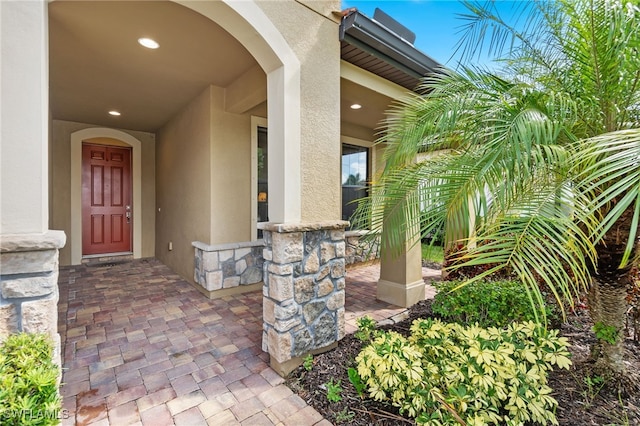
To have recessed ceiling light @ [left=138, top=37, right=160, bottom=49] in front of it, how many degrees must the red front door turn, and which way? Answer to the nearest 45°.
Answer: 0° — it already faces it

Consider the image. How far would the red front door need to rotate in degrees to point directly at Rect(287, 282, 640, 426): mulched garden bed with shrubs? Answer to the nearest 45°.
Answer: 0° — it already faces it

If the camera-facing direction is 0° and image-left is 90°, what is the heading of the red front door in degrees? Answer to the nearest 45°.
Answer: approximately 0°

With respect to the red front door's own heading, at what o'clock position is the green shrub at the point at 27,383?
The green shrub is roughly at 12 o'clock from the red front door.

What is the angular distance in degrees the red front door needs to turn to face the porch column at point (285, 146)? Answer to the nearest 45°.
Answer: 0° — it already faces it

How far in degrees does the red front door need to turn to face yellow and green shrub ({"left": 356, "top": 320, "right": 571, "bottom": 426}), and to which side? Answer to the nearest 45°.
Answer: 0° — it already faces it

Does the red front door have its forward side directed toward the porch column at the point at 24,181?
yes
